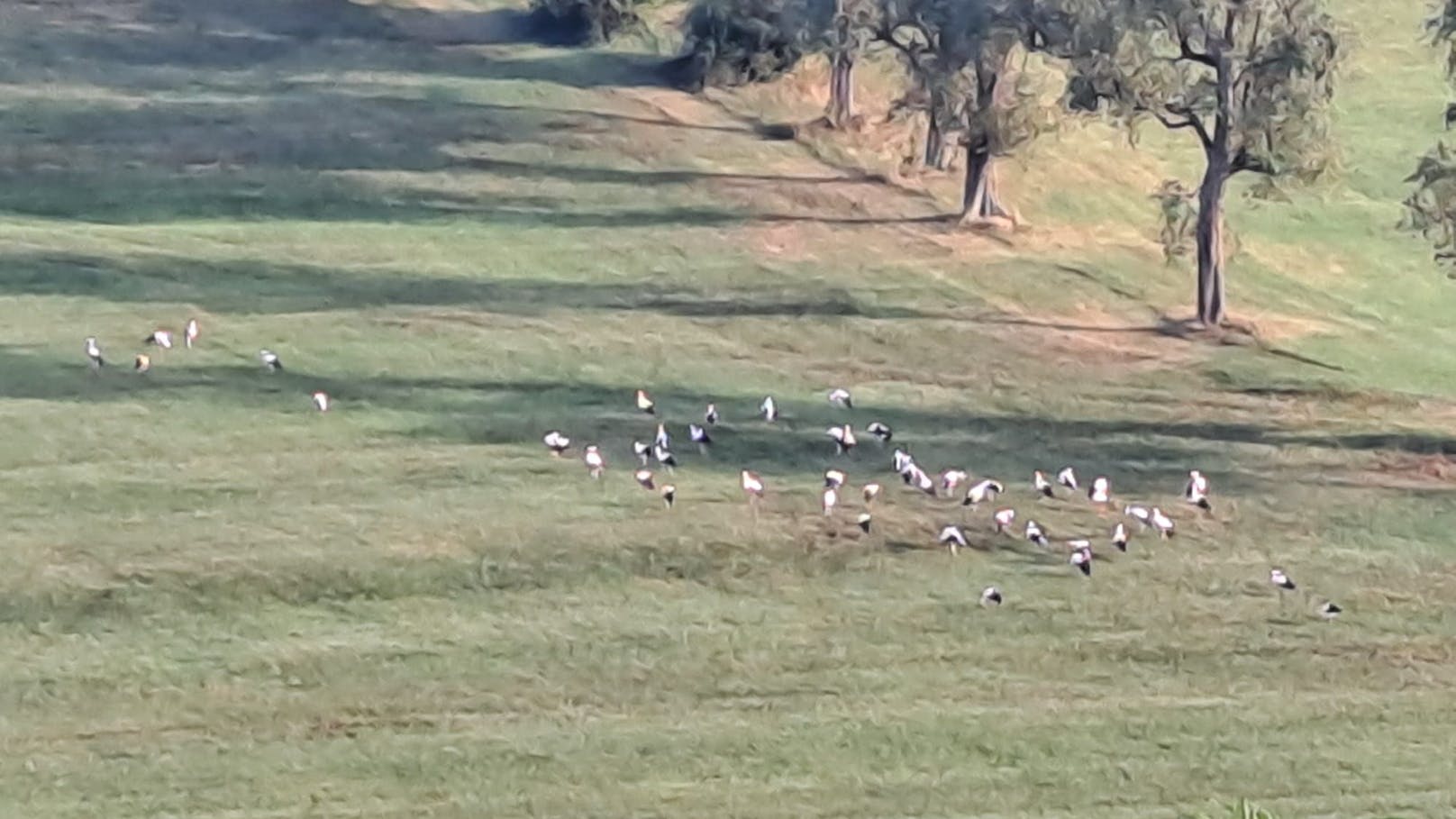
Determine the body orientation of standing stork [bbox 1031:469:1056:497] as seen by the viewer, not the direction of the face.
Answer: to the viewer's left

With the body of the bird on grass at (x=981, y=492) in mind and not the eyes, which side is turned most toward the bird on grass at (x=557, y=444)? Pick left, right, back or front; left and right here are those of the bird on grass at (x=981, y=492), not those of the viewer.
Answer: back

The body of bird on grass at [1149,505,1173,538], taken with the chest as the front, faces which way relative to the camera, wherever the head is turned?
to the viewer's left

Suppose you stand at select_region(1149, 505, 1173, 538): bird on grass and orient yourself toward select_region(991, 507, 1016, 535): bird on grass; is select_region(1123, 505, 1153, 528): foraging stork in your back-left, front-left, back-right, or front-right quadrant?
front-right
